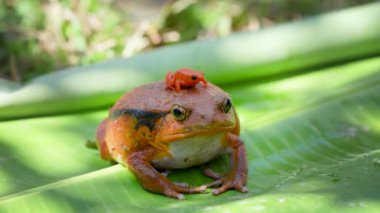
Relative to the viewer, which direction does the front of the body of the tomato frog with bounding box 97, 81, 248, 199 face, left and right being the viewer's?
facing the viewer and to the right of the viewer
